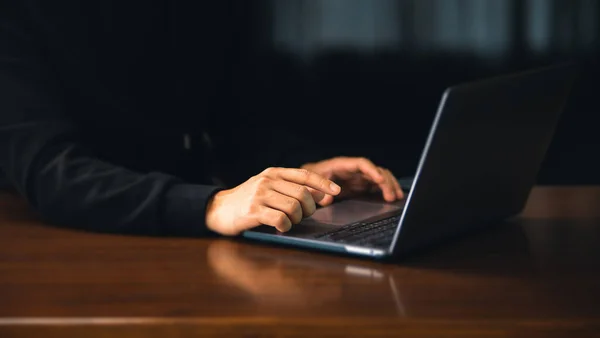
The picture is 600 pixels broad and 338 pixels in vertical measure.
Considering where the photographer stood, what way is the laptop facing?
facing away from the viewer and to the left of the viewer

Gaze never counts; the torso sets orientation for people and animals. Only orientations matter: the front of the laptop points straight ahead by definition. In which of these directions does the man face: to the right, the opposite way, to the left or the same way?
the opposite way

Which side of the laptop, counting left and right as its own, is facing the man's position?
front

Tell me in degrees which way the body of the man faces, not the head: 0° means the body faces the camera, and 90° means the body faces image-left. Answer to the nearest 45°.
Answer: approximately 315°

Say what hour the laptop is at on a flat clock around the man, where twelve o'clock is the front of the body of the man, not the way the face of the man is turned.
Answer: The laptop is roughly at 12 o'clock from the man.
